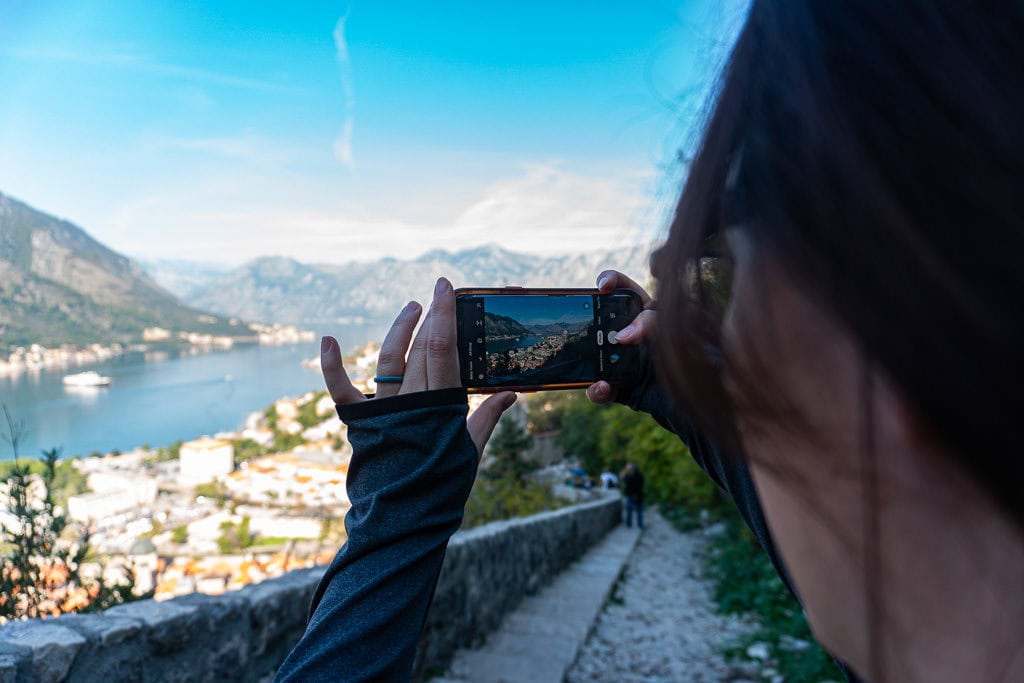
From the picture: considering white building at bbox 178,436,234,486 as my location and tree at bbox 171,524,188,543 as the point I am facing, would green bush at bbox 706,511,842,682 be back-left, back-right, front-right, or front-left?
front-left

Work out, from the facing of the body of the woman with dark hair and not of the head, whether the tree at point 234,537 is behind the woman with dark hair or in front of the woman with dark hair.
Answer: in front

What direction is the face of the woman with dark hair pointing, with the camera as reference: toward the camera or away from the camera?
away from the camera

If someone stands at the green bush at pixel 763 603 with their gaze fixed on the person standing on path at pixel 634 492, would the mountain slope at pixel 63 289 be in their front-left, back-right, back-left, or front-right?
front-left

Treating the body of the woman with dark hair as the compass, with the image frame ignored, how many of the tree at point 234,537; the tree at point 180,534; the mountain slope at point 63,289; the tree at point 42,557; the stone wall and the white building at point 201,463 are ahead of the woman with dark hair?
6

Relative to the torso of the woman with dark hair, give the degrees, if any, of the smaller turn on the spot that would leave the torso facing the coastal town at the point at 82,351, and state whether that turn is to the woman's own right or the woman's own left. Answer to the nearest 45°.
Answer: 0° — they already face it

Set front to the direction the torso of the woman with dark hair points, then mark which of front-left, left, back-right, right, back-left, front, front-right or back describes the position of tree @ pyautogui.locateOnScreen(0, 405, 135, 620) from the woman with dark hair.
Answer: front

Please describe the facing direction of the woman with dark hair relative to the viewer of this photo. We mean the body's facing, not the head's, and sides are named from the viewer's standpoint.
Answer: facing away from the viewer and to the left of the viewer

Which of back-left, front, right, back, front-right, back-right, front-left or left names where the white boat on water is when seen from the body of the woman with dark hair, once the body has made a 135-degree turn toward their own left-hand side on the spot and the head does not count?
back-right

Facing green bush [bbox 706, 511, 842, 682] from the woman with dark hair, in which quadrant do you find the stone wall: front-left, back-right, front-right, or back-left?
front-left

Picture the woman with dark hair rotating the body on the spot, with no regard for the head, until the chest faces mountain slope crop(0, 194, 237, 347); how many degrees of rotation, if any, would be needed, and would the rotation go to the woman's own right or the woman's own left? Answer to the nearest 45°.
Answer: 0° — they already face it

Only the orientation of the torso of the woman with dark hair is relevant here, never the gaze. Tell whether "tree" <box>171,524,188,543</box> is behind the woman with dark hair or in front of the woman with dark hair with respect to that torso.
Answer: in front

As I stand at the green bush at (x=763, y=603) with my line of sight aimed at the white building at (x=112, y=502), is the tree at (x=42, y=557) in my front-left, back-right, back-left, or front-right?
front-left

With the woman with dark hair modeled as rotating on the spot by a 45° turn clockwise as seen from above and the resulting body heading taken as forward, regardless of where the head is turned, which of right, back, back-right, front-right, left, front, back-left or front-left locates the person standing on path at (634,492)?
front

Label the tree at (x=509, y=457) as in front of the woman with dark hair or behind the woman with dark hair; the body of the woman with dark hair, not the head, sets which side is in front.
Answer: in front

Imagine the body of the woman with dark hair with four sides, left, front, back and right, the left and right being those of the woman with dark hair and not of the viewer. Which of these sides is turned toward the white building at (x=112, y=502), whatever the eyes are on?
front
